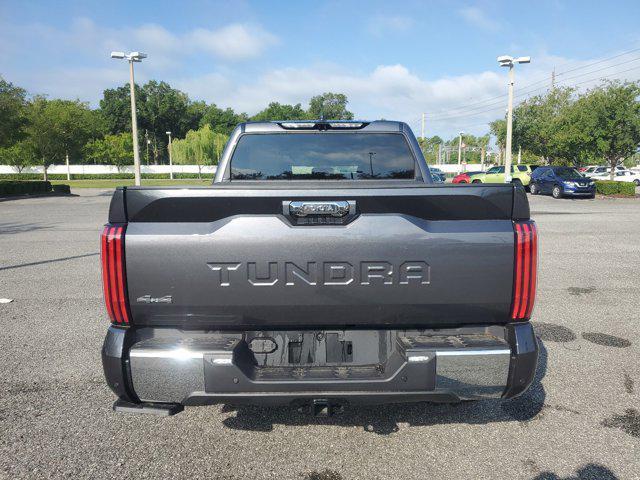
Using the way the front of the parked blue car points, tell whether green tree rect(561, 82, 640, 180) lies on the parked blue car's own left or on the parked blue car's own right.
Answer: on the parked blue car's own left

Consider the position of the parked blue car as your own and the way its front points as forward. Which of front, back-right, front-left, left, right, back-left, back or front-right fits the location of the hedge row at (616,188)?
left

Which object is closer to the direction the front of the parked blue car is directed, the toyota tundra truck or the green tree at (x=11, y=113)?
the toyota tundra truck

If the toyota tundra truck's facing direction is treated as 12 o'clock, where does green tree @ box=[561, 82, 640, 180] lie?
The green tree is roughly at 1 o'clock from the toyota tundra truck.

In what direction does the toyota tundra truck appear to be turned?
away from the camera

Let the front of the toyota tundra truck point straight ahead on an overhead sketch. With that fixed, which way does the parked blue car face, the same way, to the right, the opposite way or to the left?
the opposite way

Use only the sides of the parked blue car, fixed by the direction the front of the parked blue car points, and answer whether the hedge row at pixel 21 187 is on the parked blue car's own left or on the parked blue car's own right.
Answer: on the parked blue car's own right

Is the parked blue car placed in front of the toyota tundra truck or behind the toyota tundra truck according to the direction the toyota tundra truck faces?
in front

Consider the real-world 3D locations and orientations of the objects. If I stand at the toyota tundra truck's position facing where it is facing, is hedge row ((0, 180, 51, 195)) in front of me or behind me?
in front

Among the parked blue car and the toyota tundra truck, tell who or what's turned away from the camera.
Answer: the toyota tundra truck

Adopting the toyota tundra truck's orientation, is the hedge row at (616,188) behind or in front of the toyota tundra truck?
in front

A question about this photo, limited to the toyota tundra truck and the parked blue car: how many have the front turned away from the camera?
1

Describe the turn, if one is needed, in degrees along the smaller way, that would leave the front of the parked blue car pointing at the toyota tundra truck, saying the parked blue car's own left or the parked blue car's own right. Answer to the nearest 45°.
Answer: approximately 45° to the parked blue car's own right

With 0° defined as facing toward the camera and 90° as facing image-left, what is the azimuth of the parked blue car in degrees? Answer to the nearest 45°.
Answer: approximately 315°
